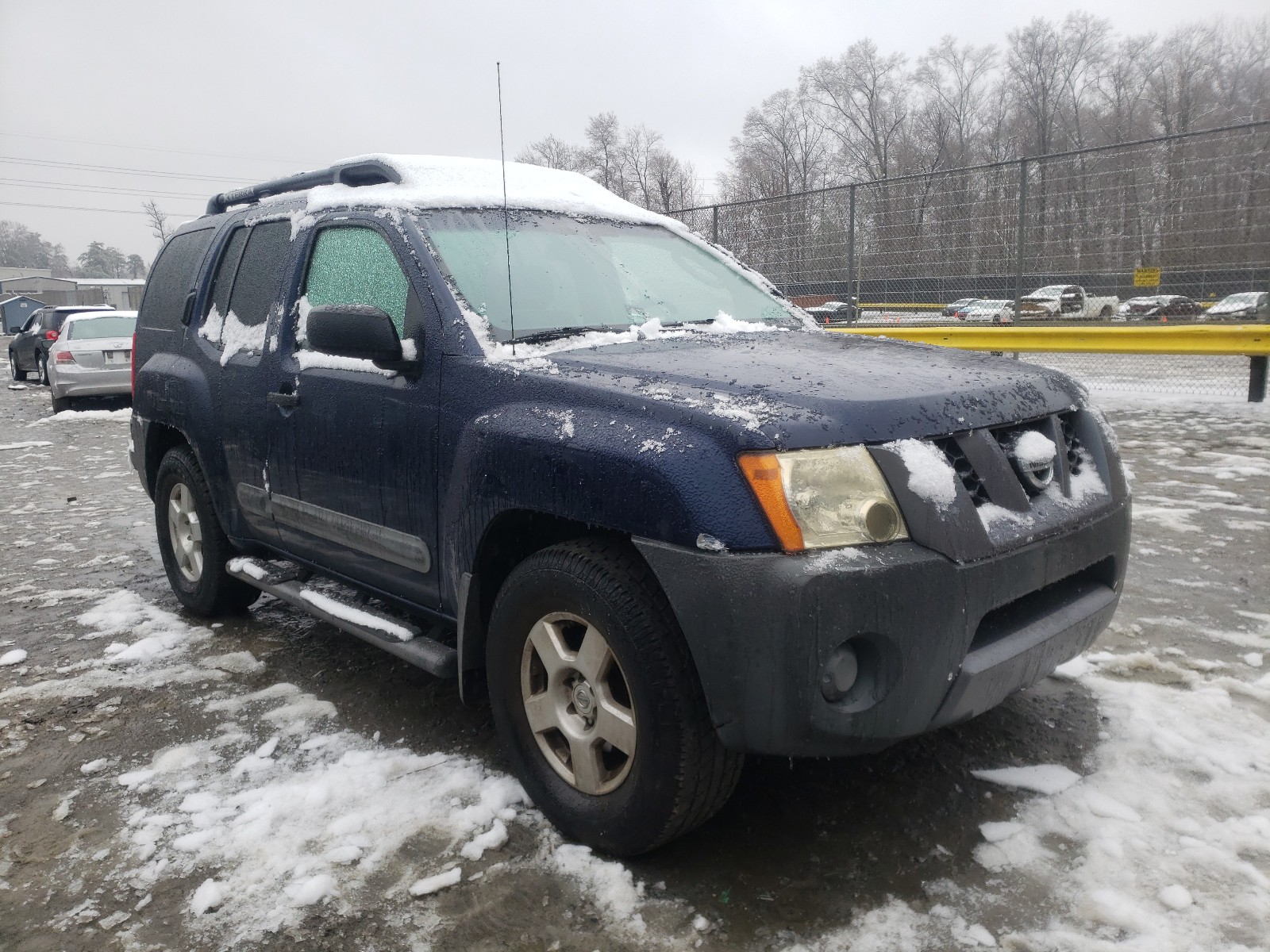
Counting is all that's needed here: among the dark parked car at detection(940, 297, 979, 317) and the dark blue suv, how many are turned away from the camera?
0

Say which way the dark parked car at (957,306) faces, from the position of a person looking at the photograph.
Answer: facing the viewer and to the left of the viewer

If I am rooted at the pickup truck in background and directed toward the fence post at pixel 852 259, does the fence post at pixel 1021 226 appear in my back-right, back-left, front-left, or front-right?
front-left

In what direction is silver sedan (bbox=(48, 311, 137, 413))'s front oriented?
away from the camera

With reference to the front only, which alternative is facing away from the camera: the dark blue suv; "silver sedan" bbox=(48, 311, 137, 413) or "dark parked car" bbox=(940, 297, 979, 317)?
the silver sedan

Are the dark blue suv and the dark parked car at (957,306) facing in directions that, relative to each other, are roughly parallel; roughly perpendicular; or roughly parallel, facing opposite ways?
roughly perpendicular

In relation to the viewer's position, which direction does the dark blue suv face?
facing the viewer and to the right of the viewer

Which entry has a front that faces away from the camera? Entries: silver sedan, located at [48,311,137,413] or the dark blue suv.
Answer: the silver sedan

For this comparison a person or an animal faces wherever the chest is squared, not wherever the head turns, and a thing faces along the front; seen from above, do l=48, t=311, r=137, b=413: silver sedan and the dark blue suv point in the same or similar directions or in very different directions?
very different directions

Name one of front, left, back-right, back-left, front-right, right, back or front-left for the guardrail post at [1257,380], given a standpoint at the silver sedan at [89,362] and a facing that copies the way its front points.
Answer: back-right

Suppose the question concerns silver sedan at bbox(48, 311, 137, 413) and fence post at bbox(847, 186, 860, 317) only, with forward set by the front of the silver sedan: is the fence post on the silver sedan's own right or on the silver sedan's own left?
on the silver sedan's own right
